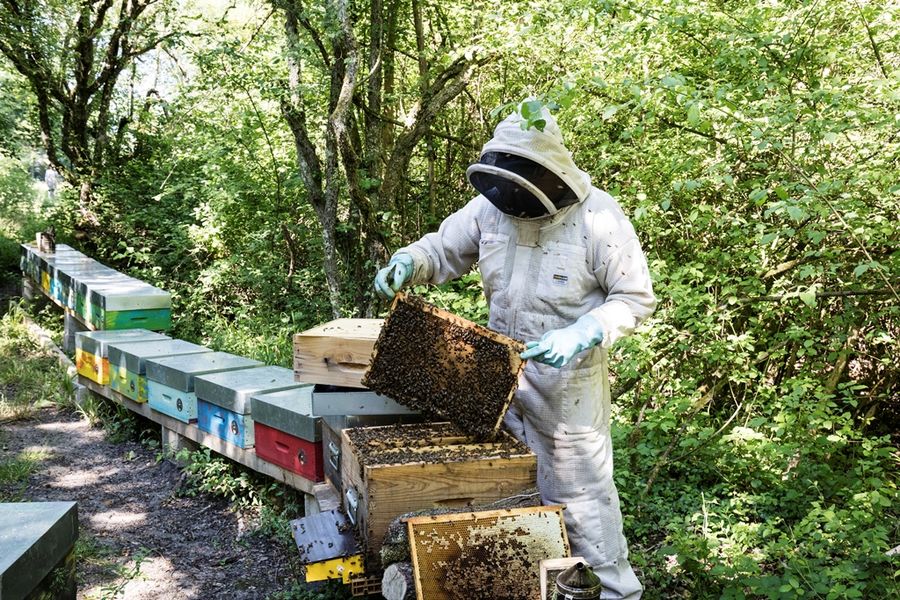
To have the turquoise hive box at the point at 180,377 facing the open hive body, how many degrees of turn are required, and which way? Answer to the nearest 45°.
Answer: approximately 45° to its left

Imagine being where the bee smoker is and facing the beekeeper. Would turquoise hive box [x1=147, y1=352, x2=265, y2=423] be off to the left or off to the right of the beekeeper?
left

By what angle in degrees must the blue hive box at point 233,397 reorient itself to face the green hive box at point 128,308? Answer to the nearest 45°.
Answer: approximately 135° to its right

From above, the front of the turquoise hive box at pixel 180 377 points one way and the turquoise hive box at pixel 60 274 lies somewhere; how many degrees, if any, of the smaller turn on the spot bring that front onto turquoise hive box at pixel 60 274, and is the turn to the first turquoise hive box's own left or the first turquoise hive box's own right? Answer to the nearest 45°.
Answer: approximately 135° to the first turquoise hive box's own right

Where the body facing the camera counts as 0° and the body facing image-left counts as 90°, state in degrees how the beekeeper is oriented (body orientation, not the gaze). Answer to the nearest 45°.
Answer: approximately 45°

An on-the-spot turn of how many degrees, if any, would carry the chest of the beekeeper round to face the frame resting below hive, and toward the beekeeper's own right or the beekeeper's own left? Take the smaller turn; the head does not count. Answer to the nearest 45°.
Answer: approximately 45° to the beekeeper's own left
